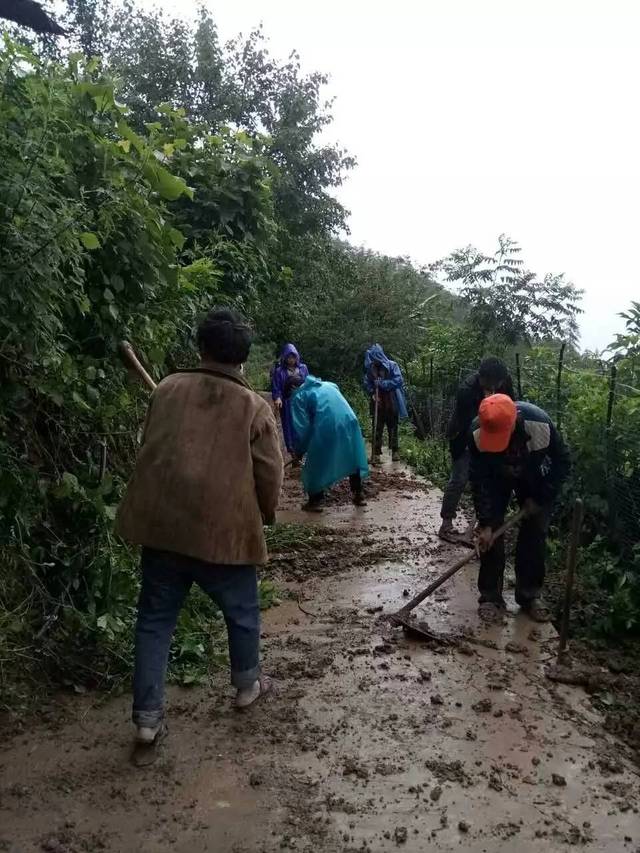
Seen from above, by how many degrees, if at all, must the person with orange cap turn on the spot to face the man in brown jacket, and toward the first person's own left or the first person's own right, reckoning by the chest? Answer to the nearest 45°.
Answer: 0° — they already face them

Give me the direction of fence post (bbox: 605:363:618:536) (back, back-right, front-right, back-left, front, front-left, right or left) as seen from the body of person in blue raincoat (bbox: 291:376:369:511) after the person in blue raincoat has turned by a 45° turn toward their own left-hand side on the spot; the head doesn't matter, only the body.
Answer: back-left

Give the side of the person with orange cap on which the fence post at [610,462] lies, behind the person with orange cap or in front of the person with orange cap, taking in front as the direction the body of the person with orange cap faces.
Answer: behind

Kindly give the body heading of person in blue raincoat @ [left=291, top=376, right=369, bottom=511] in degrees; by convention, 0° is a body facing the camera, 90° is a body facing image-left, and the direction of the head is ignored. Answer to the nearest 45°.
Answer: approximately 135°

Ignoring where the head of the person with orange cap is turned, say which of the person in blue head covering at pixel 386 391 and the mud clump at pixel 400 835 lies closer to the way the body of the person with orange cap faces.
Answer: the mud clump

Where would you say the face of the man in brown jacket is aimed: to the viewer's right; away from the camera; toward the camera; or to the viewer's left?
away from the camera

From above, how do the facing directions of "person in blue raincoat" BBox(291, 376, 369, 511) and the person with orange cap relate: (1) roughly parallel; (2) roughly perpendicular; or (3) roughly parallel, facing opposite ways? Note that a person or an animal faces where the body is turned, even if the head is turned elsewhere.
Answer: roughly perpendicular

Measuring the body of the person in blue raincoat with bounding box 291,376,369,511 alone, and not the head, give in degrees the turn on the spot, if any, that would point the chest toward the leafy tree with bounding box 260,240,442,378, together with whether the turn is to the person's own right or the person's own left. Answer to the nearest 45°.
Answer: approximately 45° to the person's own right

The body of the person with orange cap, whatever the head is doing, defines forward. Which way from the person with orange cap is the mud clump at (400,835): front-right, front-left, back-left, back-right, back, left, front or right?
front-left

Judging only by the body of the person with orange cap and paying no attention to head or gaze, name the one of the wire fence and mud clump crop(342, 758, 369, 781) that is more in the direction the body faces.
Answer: the mud clump

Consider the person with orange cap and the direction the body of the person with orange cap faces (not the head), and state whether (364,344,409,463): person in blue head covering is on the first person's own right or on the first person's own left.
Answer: on the first person's own right

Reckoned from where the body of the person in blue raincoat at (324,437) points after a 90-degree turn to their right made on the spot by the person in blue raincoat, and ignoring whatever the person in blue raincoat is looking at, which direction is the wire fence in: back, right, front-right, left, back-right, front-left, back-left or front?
right
